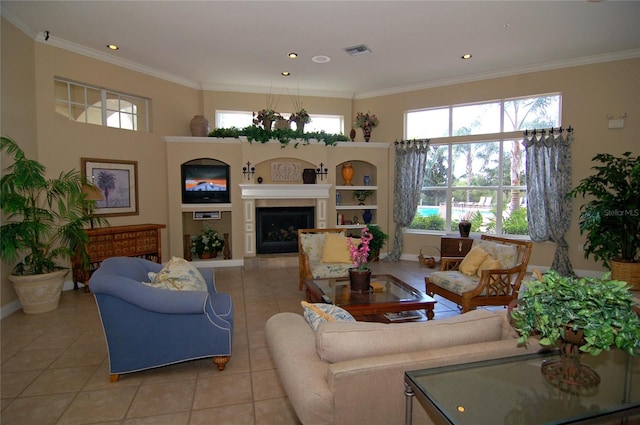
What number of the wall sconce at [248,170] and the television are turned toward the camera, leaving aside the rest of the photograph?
2

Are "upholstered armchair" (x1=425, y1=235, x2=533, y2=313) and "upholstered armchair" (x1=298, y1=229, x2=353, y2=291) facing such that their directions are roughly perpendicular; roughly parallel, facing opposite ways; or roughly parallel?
roughly perpendicular

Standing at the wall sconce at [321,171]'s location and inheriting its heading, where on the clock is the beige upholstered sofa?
The beige upholstered sofa is roughly at 12 o'clock from the wall sconce.

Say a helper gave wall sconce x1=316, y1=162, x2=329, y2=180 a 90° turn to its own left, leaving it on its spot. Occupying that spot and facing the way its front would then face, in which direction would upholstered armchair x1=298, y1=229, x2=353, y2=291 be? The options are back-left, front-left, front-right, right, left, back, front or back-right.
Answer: right

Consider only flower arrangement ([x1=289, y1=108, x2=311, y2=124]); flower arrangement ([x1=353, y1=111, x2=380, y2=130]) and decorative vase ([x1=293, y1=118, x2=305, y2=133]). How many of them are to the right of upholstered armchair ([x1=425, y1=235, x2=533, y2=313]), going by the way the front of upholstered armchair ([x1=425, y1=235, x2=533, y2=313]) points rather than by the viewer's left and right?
3

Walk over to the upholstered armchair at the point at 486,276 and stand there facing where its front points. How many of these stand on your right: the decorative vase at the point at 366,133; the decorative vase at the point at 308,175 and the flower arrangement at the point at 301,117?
3

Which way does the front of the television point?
toward the camera

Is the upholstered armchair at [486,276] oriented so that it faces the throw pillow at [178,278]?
yes

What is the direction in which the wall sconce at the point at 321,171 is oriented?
toward the camera

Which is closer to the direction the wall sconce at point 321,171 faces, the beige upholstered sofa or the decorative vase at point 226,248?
the beige upholstered sofa

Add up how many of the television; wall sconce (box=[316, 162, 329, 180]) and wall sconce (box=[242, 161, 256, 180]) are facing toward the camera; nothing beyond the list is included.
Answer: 3

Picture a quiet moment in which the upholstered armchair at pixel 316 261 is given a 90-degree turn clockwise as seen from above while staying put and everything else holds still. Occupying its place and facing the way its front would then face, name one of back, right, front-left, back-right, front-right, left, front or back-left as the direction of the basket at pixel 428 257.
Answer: back

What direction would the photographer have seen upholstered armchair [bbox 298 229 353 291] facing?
facing the viewer and to the right of the viewer

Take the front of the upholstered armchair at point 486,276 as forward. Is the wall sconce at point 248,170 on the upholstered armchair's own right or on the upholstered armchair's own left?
on the upholstered armchair's own right

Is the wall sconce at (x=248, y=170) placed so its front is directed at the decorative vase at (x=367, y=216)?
no

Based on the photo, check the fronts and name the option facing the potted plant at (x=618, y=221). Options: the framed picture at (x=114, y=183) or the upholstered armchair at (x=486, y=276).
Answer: the framed picture

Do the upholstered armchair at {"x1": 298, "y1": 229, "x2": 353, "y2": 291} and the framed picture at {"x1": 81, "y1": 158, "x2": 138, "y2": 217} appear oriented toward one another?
no

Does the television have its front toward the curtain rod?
no

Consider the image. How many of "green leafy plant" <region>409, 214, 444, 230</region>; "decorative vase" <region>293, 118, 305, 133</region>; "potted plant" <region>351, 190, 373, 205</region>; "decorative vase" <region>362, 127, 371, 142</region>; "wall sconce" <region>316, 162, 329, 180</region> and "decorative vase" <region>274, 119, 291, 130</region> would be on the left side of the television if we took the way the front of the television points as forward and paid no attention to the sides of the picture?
6

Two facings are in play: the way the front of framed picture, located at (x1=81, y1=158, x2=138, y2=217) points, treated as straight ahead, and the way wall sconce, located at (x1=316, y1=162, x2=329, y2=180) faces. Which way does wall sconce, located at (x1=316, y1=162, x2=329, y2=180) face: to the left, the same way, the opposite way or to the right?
to the right

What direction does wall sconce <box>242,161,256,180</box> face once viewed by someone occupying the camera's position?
facing the viewer

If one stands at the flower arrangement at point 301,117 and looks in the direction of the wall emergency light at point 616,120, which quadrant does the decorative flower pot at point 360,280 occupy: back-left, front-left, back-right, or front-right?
front-right

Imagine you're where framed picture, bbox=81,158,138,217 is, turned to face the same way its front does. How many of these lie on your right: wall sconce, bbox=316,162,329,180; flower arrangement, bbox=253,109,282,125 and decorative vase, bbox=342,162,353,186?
0

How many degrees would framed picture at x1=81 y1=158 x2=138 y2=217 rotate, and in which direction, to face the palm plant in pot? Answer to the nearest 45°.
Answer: approximately 90° to its right
